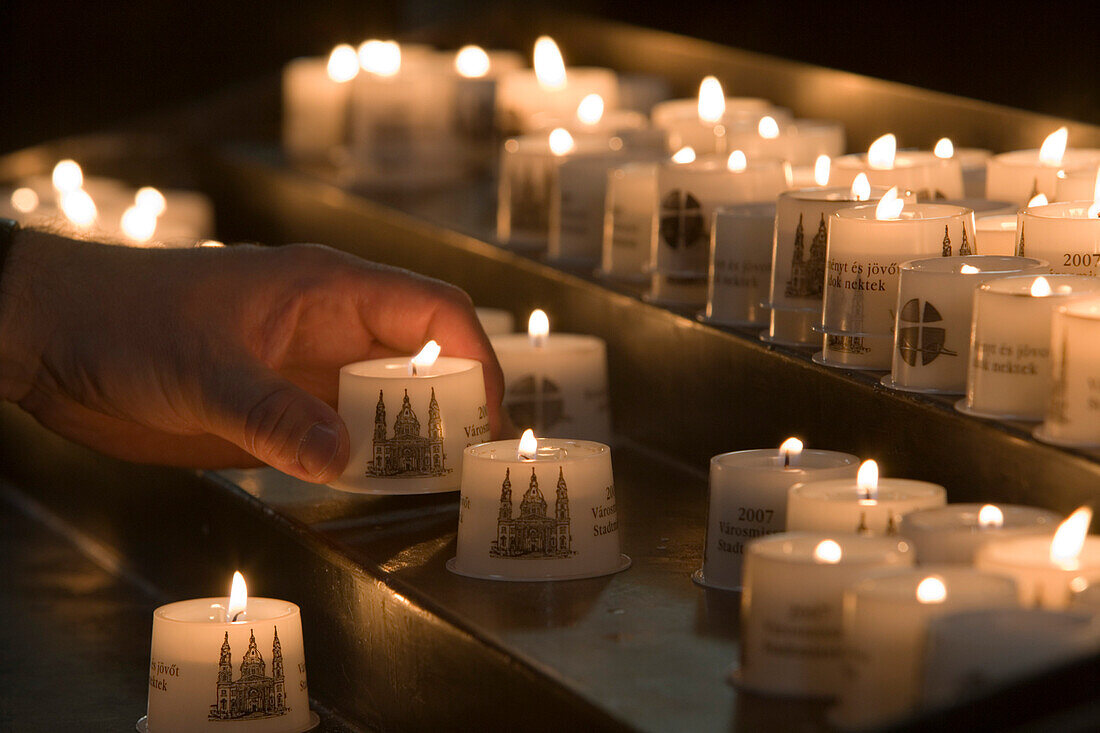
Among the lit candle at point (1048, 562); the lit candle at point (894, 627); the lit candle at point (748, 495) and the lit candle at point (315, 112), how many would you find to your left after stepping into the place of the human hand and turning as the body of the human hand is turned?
1

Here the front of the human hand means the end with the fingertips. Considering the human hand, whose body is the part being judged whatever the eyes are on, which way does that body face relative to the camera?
to the viewer's right

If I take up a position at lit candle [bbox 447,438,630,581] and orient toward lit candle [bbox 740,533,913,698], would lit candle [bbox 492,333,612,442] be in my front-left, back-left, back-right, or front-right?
back-left

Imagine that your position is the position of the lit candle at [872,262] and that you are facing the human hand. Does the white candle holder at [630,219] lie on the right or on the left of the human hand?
right

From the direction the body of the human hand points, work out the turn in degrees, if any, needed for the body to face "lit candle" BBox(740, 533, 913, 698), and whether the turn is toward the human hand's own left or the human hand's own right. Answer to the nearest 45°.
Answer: approximately 45° to the human hand's own right
